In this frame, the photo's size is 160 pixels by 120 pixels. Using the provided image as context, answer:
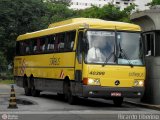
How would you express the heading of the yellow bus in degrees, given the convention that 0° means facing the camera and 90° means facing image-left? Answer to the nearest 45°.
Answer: approximately 315°
